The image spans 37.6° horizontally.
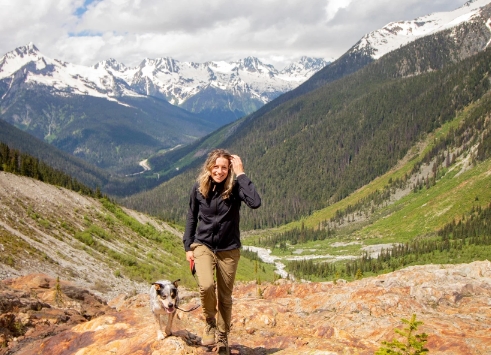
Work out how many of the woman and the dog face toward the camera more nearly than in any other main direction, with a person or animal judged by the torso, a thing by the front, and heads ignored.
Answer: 2

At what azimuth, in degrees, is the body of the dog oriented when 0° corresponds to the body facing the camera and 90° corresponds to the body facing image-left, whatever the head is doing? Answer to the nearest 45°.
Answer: approximately 0°
